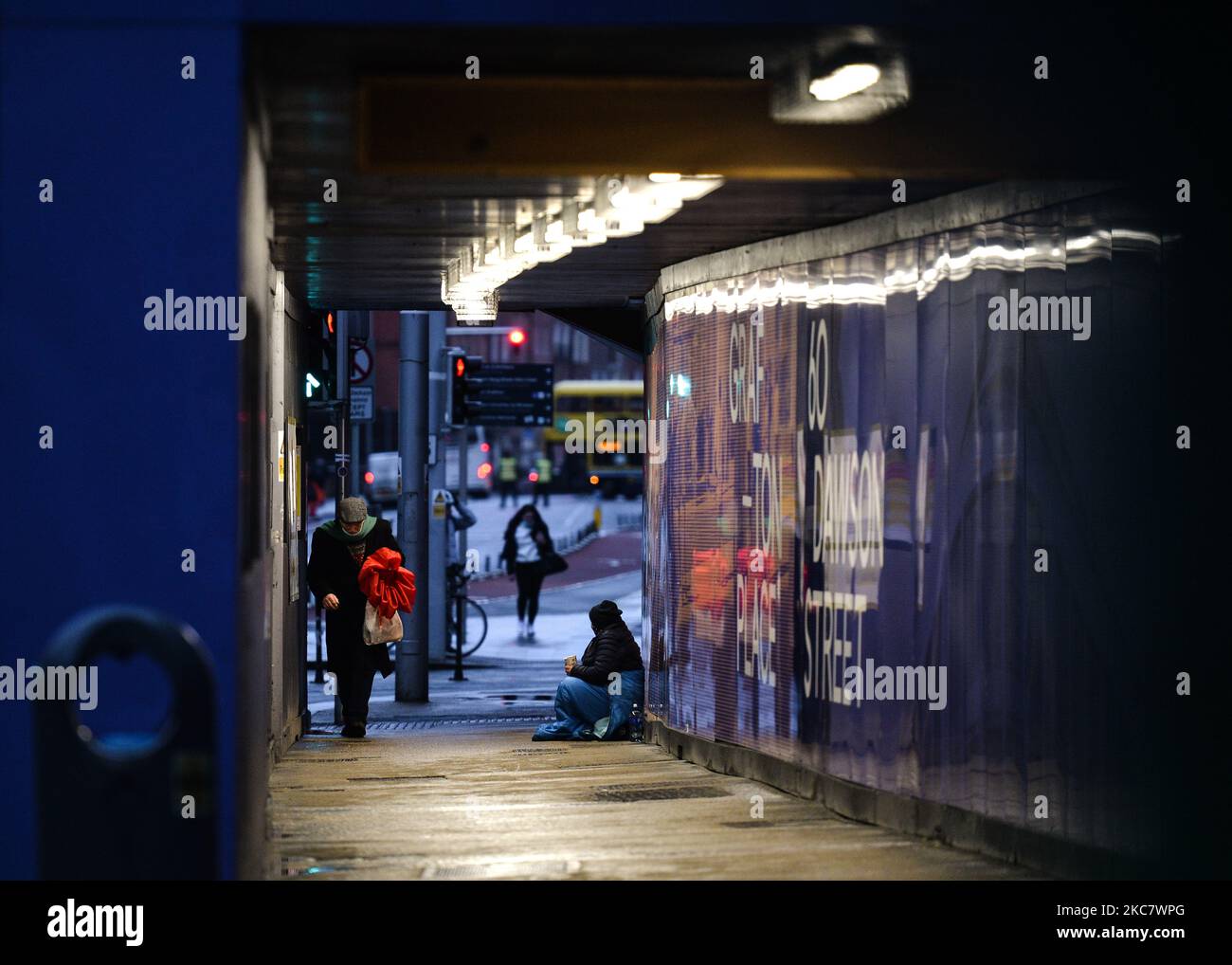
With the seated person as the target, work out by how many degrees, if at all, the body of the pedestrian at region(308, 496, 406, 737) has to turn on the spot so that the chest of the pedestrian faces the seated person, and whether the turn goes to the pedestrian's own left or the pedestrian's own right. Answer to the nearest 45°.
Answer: approximately 90° to the pedestrian's own left

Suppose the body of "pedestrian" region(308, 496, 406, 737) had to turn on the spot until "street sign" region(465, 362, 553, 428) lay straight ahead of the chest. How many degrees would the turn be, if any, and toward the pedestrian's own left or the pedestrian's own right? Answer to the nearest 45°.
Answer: approximately 180°

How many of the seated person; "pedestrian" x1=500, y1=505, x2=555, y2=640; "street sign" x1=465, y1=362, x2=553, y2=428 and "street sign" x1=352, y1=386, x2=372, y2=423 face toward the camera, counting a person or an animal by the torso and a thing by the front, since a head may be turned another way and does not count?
3

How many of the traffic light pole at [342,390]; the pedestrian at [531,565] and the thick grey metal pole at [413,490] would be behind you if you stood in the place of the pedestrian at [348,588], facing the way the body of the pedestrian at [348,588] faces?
3

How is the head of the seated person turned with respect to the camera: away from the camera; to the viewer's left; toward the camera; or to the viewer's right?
to the viewer's left

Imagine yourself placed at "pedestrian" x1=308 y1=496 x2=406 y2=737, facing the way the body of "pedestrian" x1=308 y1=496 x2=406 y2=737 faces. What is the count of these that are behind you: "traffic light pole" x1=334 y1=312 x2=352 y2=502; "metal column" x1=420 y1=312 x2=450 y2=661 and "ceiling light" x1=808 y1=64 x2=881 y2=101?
2

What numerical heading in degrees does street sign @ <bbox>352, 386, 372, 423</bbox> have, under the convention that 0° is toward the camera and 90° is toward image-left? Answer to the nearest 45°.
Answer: approximately 0°

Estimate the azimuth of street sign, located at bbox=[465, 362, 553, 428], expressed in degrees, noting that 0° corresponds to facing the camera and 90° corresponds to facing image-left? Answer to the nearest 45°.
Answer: approximately 0°

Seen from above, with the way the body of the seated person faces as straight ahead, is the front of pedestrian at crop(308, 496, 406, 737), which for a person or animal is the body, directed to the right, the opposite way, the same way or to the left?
to the left
